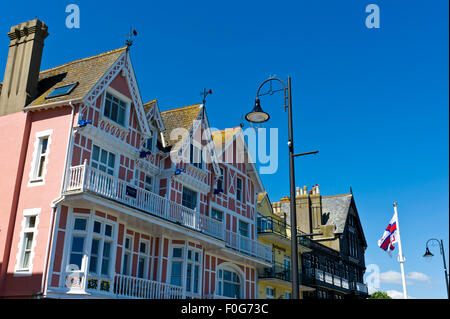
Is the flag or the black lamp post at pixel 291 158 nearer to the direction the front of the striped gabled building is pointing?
the black lamp post

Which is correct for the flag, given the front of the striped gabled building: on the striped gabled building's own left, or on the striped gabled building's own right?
on the striped gabled building's own left
